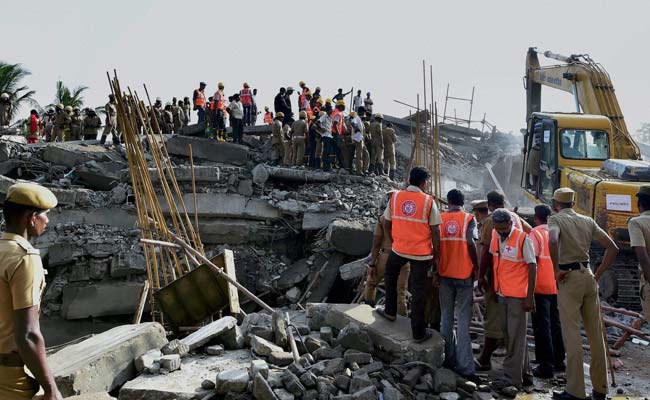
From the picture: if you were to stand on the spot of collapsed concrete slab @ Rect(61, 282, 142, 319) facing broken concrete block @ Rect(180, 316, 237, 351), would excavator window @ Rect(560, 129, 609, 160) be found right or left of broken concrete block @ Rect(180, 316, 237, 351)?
left

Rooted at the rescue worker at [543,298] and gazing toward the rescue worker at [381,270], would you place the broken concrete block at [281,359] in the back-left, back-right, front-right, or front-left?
front-left

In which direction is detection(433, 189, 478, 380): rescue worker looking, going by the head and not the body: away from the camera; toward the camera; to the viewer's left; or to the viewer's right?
away from the camera

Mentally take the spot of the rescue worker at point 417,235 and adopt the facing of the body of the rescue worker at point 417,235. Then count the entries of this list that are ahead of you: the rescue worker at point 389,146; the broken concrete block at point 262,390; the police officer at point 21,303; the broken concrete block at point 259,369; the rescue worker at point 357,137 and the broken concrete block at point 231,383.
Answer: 2

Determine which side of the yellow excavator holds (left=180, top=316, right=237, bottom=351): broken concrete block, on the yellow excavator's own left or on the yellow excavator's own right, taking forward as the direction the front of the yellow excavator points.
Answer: on the yellow excavator's own left

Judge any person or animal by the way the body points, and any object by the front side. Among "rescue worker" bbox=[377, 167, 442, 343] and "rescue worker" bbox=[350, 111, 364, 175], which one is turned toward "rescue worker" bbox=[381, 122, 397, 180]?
"rescue worker" bbox=[377, 167, 442, 343]

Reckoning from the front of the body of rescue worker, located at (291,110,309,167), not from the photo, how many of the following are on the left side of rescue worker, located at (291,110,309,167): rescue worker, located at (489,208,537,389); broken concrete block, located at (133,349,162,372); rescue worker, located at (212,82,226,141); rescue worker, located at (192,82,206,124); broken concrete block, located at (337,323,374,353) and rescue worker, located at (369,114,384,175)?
2
